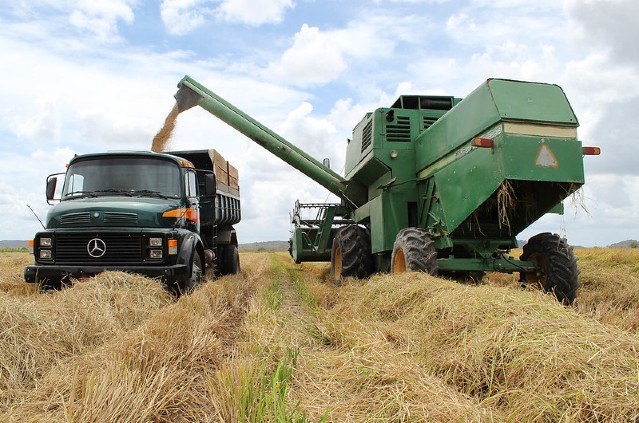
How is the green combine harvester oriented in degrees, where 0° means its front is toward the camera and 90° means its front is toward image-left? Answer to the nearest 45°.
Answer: approximately 135°

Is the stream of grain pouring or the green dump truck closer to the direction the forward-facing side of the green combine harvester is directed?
the stream of grain pouring

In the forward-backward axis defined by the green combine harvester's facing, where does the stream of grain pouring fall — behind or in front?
in front

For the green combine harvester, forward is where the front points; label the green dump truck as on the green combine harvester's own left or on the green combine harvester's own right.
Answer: on the green combine harvester's own left
